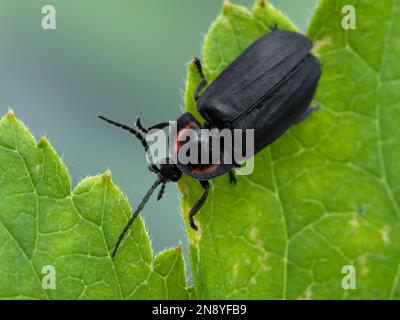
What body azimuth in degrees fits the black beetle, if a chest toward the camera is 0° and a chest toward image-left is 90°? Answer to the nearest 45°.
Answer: approximately 45°

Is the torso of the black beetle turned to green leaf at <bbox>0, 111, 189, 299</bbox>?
yes
